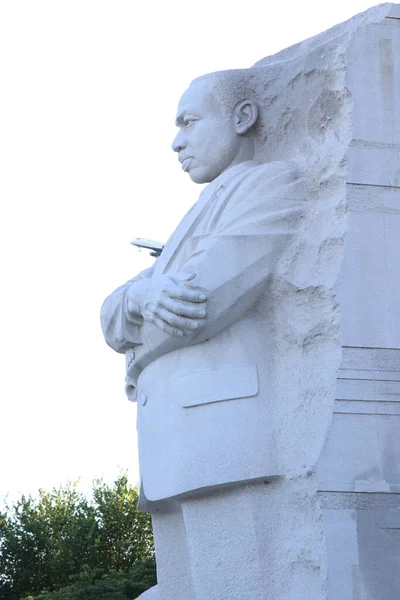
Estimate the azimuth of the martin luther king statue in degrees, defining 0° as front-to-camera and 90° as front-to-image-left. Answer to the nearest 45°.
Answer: approximately 90°

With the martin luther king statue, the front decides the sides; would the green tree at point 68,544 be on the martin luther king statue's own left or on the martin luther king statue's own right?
on the martin luther king statue's own right
